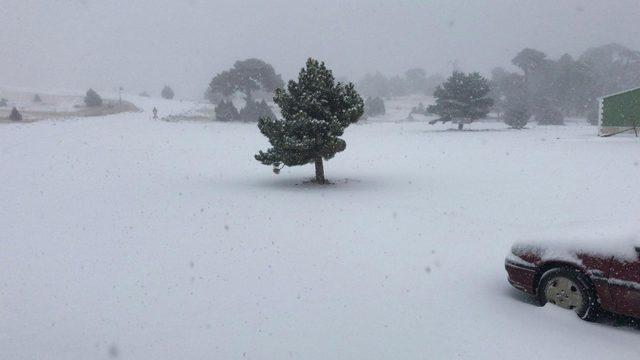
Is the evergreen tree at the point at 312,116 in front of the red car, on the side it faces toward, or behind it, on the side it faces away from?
in front

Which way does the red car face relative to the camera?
to the viewer's left

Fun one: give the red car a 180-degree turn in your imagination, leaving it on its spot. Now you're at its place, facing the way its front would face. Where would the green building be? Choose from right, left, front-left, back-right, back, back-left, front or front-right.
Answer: left
